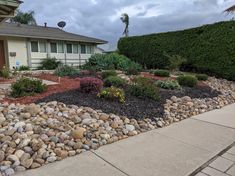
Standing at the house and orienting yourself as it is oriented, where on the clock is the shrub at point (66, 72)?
The shrub is roughly at 1 o'clock from the house.

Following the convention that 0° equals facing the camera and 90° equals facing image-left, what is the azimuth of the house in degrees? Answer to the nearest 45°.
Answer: approximately 315°

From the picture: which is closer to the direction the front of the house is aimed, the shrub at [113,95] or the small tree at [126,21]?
the shrub

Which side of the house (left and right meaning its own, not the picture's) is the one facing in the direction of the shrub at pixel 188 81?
front

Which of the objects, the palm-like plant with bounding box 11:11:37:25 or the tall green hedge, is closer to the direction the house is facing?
the tall green hedge

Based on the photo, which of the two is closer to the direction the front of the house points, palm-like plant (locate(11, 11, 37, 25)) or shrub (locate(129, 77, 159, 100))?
the shrub

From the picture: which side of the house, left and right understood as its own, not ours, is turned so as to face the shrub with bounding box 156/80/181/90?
front

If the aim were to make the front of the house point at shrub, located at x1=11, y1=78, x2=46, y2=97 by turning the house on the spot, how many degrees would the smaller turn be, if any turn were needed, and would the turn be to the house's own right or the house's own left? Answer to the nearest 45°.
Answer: approximately 45° to the house's own right

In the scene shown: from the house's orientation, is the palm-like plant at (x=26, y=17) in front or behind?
behind

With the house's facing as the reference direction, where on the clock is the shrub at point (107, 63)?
The shrub is roughly at 12 o'clock from the house.

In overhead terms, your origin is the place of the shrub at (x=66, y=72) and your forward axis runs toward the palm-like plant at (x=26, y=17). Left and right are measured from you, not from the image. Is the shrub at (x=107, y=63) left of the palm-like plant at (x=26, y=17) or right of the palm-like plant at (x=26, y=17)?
right
